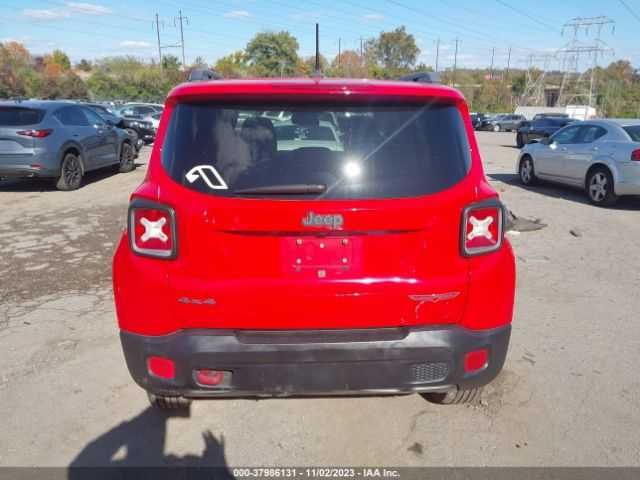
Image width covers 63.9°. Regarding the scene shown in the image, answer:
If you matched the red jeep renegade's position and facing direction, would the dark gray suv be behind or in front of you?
in front

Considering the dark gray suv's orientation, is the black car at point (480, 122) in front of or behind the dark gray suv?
in front

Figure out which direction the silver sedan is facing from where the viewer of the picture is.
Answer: facing away from the viewer and to the left of the viewer

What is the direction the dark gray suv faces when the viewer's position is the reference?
facing away from the viewer and to the right of the viewer

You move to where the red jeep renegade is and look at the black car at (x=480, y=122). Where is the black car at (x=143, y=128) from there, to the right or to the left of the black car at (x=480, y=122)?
left

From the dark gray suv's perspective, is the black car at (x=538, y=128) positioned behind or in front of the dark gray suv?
in front

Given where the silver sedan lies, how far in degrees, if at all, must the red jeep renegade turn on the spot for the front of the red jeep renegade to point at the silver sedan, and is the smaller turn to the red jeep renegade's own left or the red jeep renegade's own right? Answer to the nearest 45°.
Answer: approximately 45° to the red jeep renegade's own right

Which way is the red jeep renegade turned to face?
away from the camera

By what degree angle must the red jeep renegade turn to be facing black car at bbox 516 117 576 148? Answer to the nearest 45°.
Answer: approximately 45° to its right
